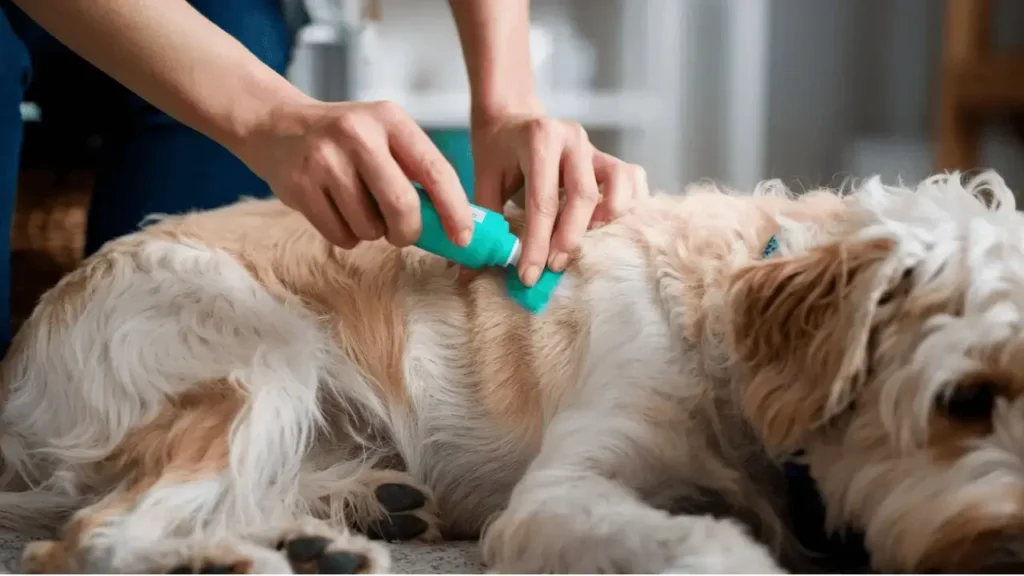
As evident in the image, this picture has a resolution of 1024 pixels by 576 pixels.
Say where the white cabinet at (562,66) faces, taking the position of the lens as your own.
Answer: facing the viewer

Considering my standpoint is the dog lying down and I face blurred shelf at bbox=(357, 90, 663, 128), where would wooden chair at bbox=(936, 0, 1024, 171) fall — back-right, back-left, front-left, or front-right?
front-right

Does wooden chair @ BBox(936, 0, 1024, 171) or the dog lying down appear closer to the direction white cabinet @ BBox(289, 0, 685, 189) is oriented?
the dog lying down

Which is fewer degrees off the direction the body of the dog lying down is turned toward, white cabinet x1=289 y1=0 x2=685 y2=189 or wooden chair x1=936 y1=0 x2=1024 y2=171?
the wooden chair

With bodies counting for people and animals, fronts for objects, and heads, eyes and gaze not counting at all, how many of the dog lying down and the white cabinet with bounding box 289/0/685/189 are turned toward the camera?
1

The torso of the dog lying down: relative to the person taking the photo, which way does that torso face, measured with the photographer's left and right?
facing to the right of the viewer

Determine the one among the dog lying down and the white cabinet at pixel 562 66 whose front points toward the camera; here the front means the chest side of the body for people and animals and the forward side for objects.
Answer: the white cabinet

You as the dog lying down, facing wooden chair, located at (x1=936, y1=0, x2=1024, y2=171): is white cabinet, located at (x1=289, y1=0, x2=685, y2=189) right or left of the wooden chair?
left

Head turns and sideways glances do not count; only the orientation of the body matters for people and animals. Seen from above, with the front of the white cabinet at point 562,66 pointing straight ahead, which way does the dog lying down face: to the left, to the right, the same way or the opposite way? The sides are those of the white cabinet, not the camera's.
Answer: to the left

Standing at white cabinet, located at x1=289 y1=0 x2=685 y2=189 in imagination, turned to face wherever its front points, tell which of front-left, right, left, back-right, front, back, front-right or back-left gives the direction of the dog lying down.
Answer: front

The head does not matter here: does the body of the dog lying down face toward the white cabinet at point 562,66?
no

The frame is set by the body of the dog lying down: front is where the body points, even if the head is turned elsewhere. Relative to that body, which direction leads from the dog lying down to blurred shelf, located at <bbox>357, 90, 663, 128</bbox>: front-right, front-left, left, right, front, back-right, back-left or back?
left

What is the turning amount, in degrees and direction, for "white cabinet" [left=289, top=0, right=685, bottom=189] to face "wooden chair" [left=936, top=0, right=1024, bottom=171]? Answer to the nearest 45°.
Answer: approximately 45° to its left

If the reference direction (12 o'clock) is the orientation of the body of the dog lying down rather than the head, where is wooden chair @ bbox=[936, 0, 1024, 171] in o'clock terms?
The wooden chair is roughly at 10 o'clock from the dog lying down.
